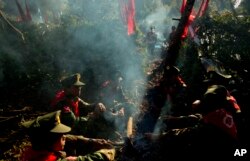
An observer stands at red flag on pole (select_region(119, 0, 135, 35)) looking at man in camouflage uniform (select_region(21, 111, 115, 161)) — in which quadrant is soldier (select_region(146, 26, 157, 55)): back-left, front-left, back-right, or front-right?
back-left

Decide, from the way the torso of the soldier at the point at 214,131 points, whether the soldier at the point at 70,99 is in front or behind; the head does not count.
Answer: in front

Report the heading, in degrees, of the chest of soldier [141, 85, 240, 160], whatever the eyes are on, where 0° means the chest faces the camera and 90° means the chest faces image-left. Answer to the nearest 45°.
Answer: approximately 90°

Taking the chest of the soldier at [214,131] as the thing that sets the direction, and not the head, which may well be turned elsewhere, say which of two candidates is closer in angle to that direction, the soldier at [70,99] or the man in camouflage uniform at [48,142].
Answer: the soldier

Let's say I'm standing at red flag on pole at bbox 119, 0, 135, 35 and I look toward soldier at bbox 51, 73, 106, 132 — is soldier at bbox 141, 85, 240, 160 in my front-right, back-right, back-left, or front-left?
front-left

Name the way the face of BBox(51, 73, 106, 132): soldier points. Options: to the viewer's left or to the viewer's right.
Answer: to the viewer's right

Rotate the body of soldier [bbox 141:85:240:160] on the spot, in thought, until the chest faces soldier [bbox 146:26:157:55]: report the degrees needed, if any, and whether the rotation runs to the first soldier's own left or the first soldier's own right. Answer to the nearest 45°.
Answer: approximately 90° to the first soldier's own right

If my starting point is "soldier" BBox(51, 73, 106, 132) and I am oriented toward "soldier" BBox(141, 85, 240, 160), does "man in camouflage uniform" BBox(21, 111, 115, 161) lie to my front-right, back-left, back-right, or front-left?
front-right

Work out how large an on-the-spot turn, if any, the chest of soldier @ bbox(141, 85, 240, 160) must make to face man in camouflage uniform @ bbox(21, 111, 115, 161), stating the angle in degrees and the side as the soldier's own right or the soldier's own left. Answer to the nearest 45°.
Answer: approximately 45° to the soldier's own left

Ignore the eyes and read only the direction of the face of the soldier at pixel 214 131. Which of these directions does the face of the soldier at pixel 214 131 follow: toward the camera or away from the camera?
away from the camera

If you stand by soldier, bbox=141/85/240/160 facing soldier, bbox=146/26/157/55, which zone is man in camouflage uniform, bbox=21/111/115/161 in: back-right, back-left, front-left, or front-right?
back-left
